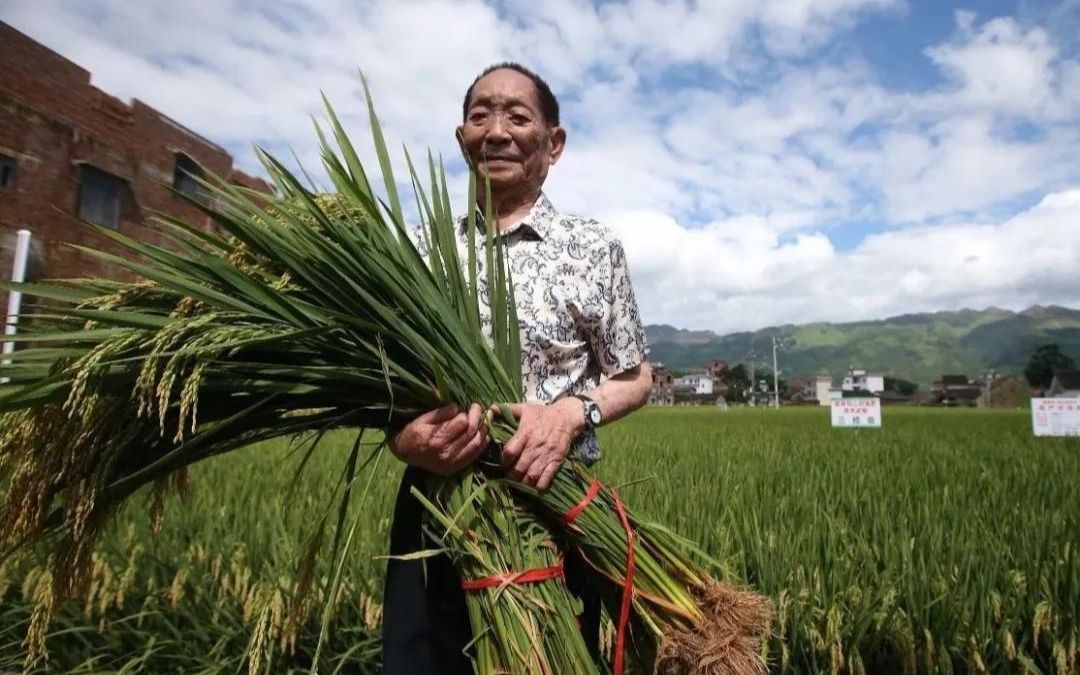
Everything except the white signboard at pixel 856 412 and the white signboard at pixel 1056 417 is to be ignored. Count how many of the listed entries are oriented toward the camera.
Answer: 2

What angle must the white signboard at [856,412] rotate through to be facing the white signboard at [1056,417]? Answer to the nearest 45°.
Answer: approximately 90° to its left

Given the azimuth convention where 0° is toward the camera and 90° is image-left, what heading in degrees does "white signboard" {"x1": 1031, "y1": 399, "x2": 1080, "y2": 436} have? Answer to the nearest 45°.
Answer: approximately 0°

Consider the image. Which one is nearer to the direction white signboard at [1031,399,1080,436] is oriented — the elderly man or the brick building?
the elderly man
